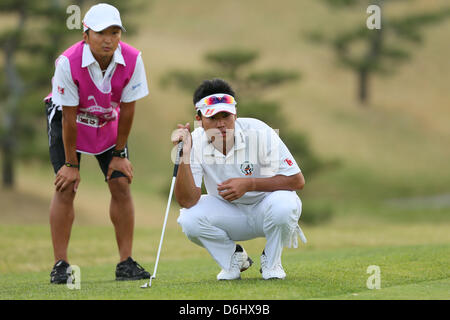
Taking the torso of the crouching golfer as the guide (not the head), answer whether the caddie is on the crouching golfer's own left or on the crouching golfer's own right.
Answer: on the crouching golfer's own right

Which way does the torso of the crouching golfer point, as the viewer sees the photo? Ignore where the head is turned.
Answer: toward the camera

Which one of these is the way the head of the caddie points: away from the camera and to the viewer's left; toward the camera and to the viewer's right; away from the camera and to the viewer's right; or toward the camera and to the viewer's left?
toward the camera and to the viewer's right

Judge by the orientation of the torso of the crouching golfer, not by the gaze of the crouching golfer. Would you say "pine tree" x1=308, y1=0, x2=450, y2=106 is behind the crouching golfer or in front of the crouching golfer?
behind
